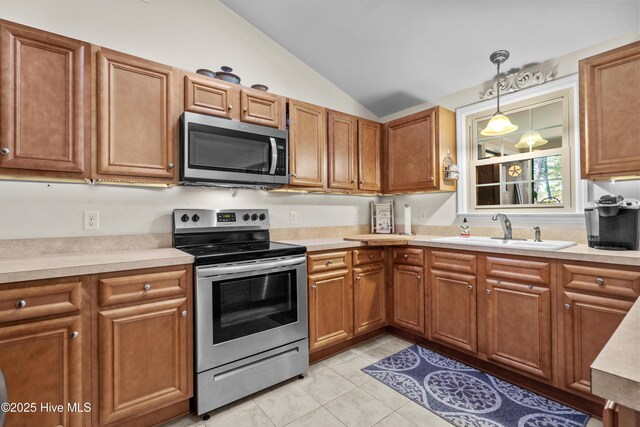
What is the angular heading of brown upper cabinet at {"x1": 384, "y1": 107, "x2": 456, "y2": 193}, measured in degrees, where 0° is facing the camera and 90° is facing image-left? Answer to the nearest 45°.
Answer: approximately 45°

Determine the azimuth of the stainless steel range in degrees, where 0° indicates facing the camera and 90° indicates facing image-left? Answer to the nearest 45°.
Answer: approximately 315°

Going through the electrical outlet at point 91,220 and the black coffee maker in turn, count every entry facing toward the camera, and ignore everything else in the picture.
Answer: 2

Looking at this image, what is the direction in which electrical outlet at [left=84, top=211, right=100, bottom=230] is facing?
toward the camera

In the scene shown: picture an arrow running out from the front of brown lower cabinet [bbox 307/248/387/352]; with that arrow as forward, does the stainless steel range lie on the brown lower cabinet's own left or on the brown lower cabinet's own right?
on the brown lower cabinet's own right

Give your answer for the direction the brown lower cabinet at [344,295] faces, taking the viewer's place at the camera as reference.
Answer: facing the viewer and to the right of the viewer

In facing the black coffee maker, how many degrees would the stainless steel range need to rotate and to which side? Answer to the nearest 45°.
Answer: approximately 45° to its left

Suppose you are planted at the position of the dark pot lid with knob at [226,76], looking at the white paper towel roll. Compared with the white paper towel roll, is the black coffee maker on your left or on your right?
right

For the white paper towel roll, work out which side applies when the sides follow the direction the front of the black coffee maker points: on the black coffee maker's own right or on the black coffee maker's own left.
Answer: on the black coffee maker's own right

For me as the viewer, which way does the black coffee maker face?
facing the viewer
